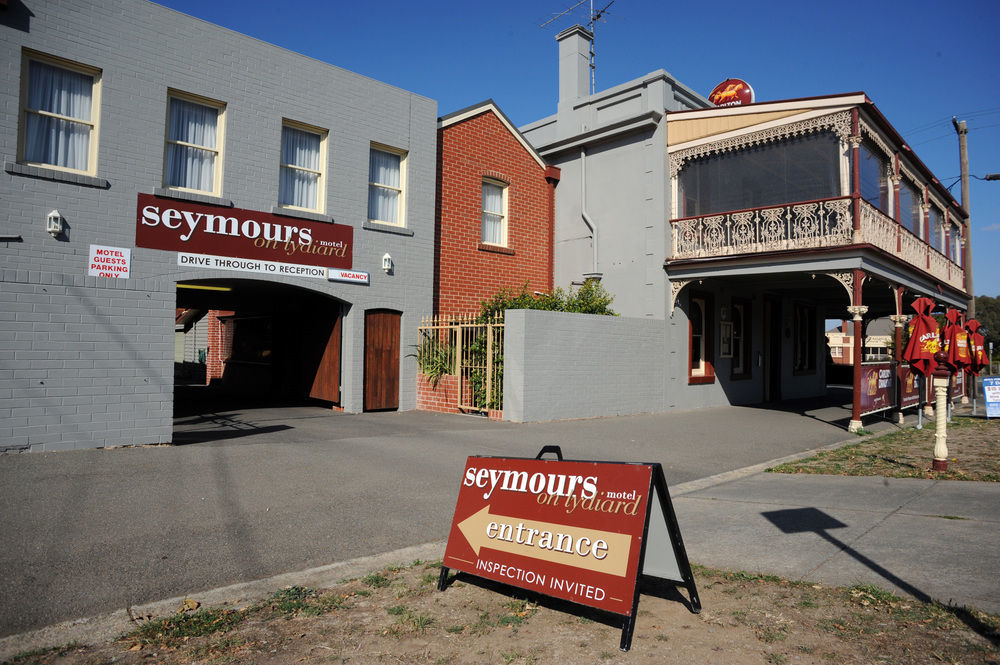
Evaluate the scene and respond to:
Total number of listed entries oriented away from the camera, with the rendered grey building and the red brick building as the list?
0

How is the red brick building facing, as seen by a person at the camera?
facing the viewer and to the right of the viewer

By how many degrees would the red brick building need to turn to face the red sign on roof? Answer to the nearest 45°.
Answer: approximately 45° to its left

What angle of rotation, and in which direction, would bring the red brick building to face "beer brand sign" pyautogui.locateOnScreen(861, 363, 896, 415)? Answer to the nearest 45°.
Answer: approximately 45° to its left

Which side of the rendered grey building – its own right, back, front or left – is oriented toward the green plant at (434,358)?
right

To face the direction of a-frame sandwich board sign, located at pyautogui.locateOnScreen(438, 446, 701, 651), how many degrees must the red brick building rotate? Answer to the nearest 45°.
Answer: approximately 45° to its right

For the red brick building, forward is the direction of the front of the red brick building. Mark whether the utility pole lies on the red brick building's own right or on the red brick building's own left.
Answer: on the red brick building's own left

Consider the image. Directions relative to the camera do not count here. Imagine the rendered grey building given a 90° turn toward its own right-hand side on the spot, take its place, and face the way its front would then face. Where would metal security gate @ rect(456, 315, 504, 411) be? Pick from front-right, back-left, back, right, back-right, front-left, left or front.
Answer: front
